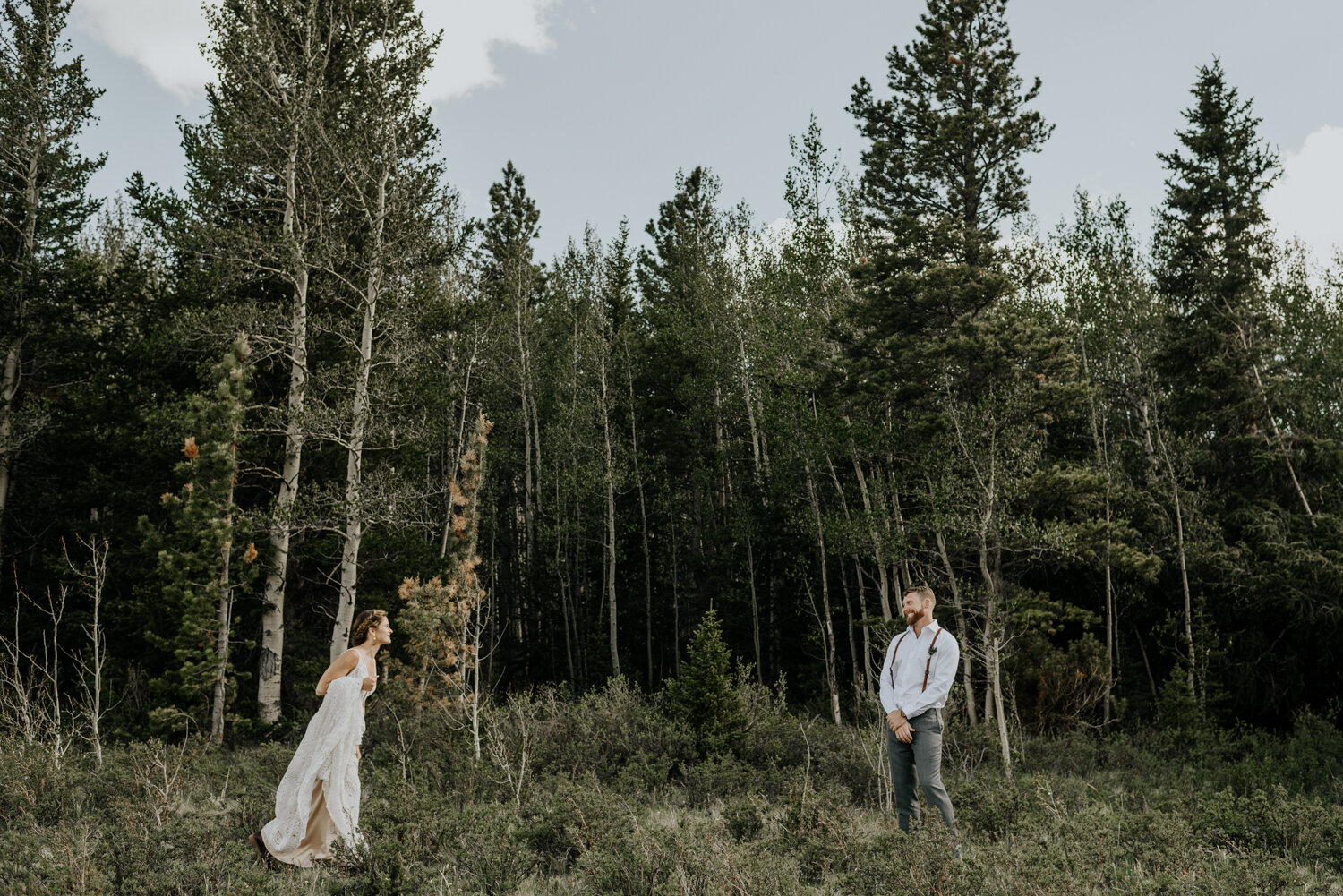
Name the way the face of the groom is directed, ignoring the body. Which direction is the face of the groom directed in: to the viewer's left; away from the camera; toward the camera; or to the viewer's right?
to the viewer's left

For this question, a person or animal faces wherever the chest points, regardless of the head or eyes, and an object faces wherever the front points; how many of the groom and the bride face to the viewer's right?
1

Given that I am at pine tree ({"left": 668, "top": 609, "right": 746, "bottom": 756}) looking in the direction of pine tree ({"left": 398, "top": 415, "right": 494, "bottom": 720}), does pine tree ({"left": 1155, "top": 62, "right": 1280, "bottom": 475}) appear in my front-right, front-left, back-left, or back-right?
back-right

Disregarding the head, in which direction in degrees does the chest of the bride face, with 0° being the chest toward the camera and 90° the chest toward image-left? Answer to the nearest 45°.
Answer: approximately 270°

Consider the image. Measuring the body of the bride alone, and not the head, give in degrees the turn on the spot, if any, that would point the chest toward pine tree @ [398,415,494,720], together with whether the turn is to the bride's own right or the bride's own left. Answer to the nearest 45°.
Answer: approximately 90° to the bride's own left

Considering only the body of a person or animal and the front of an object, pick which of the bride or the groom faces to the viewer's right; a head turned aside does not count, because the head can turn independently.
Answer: the bride

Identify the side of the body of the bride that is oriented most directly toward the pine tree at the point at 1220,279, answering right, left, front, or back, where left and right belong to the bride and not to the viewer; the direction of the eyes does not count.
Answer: front

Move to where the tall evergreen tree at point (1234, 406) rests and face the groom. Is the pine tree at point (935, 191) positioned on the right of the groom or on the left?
right

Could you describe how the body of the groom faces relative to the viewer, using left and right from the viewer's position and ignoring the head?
facing the viewer and to the left of the viewer

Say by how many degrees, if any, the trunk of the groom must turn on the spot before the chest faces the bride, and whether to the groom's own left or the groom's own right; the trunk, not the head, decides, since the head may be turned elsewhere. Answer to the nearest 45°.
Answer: approximately 45° to the groom's own right

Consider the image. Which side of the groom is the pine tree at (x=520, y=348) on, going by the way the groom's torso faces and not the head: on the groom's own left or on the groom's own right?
on the groom's own right

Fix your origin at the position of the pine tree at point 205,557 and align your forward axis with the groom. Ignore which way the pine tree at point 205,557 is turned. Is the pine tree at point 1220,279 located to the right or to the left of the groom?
left

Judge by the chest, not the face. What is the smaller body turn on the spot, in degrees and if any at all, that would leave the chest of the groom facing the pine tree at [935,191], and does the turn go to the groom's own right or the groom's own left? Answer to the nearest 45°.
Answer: approximately 135° to the groom's own right

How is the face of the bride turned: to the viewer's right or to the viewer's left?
to the viewer's right

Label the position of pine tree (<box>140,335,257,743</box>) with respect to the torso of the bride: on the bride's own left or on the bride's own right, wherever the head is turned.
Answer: on the bride's own left
